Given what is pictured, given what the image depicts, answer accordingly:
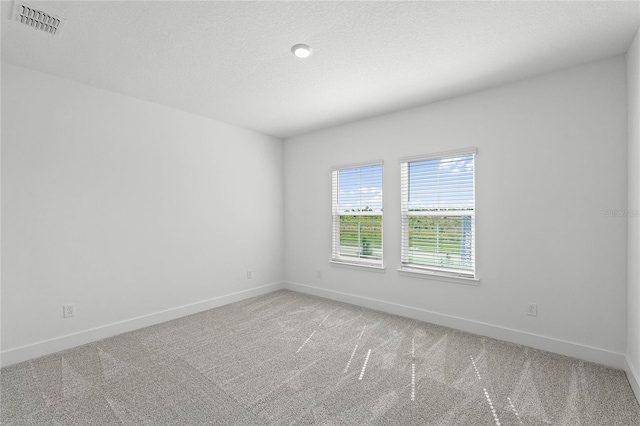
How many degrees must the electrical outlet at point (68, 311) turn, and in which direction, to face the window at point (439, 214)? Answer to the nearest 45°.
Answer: approximately 45° to its left

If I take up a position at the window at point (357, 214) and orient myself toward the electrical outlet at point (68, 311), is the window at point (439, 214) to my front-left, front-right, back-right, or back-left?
back-left

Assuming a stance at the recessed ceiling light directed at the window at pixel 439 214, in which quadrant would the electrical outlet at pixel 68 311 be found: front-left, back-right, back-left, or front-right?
back-left

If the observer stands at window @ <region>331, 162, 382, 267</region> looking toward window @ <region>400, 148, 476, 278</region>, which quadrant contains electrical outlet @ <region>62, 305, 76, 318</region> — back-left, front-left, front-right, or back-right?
back-right

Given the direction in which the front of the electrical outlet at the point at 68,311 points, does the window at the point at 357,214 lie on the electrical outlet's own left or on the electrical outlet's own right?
on the electrical outlet's own left

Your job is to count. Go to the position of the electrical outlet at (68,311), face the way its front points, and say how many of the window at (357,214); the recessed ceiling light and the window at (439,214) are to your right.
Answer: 0

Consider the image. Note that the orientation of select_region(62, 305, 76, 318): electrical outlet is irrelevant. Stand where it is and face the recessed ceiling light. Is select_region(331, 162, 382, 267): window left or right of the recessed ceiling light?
left

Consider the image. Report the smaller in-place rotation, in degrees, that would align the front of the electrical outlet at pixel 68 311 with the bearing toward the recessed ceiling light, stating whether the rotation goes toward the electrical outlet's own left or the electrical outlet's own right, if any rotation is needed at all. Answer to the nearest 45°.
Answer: approximately 45° to the electrical outlet's own left

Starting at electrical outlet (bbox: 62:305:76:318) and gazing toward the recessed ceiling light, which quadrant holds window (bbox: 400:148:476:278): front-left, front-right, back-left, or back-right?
front-left

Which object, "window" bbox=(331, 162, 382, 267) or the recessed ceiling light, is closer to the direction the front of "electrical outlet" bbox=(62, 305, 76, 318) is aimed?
the recessed ceiling light
